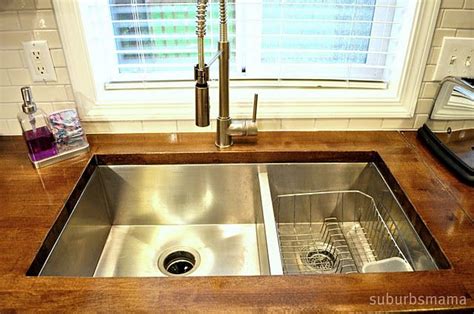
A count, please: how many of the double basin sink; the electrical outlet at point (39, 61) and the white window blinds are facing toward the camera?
3

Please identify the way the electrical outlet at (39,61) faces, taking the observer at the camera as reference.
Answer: facing the viewer

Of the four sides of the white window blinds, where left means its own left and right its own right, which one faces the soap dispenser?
right

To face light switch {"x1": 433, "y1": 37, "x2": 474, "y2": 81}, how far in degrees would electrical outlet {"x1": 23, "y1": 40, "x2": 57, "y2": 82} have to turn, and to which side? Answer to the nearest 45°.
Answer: approximately 45° to its left

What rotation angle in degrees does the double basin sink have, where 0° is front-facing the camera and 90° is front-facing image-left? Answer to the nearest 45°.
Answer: approximately 0°

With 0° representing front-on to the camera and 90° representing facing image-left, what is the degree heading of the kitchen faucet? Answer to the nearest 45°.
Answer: approximately 45°

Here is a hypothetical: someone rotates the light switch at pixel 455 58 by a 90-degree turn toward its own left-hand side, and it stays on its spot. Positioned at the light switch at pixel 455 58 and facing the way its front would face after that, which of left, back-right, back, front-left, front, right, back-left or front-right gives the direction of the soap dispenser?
back-right
